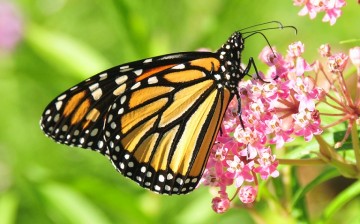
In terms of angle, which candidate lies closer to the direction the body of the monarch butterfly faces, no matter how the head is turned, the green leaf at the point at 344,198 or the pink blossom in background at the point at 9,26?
the green leaf

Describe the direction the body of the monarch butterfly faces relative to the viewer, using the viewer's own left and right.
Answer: facing to the right of the viewer
